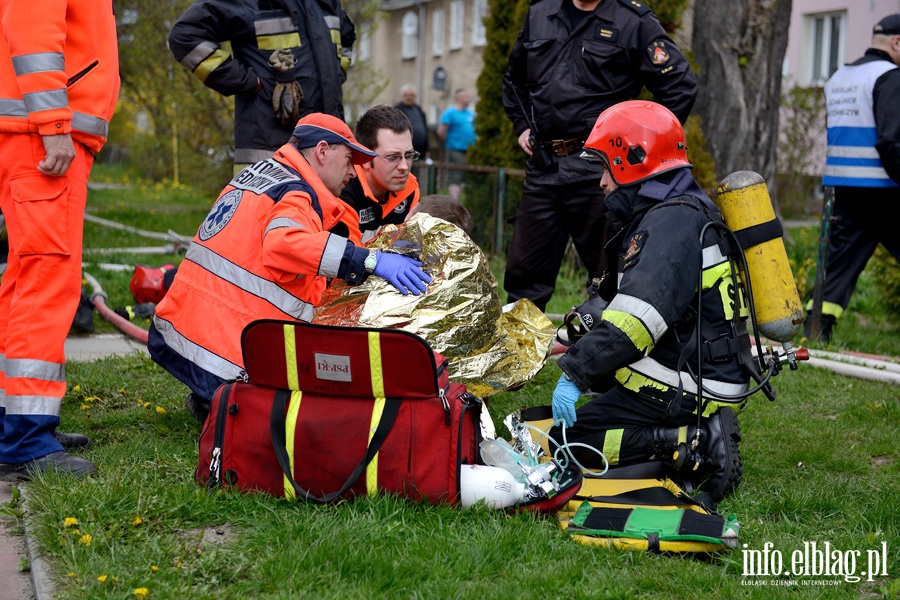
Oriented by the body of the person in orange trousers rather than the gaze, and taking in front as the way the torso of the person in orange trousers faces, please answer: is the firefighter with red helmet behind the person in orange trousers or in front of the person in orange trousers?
in front

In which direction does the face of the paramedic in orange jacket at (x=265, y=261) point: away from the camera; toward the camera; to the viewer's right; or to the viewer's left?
to the viewer's right

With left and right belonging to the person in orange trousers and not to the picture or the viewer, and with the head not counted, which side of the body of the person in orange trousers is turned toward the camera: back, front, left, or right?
right

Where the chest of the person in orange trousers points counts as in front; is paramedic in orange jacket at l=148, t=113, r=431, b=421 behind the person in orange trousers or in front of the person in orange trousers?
in front

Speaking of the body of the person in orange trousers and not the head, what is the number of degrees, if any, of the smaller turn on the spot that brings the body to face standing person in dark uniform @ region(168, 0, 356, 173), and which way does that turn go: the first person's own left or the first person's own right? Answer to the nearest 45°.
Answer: approximately 45° to the first person's own left

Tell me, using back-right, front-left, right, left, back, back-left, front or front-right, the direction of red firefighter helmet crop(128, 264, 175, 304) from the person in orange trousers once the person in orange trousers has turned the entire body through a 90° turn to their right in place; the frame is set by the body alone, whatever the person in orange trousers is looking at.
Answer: back

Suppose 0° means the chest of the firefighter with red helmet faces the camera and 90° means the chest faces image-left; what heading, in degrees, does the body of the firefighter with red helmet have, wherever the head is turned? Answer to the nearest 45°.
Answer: approximately 90°

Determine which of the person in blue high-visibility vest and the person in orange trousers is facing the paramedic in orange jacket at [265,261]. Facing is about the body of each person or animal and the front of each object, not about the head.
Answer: the person in orange trousers

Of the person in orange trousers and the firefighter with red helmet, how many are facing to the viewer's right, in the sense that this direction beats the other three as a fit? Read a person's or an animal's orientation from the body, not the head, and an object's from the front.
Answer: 1

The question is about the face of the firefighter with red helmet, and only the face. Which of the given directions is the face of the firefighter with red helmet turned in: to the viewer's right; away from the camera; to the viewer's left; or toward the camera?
to the viewer's left
